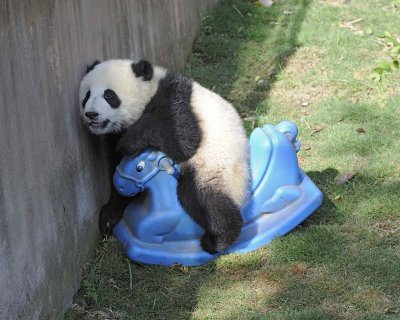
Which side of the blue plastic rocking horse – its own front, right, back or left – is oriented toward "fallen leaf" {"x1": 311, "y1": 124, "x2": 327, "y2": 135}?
back

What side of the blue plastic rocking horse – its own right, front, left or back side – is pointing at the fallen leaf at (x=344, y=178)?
back

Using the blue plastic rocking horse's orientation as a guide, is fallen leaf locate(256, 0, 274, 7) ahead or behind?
behind

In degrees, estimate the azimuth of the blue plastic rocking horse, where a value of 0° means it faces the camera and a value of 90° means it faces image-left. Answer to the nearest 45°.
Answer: approximately 45°
